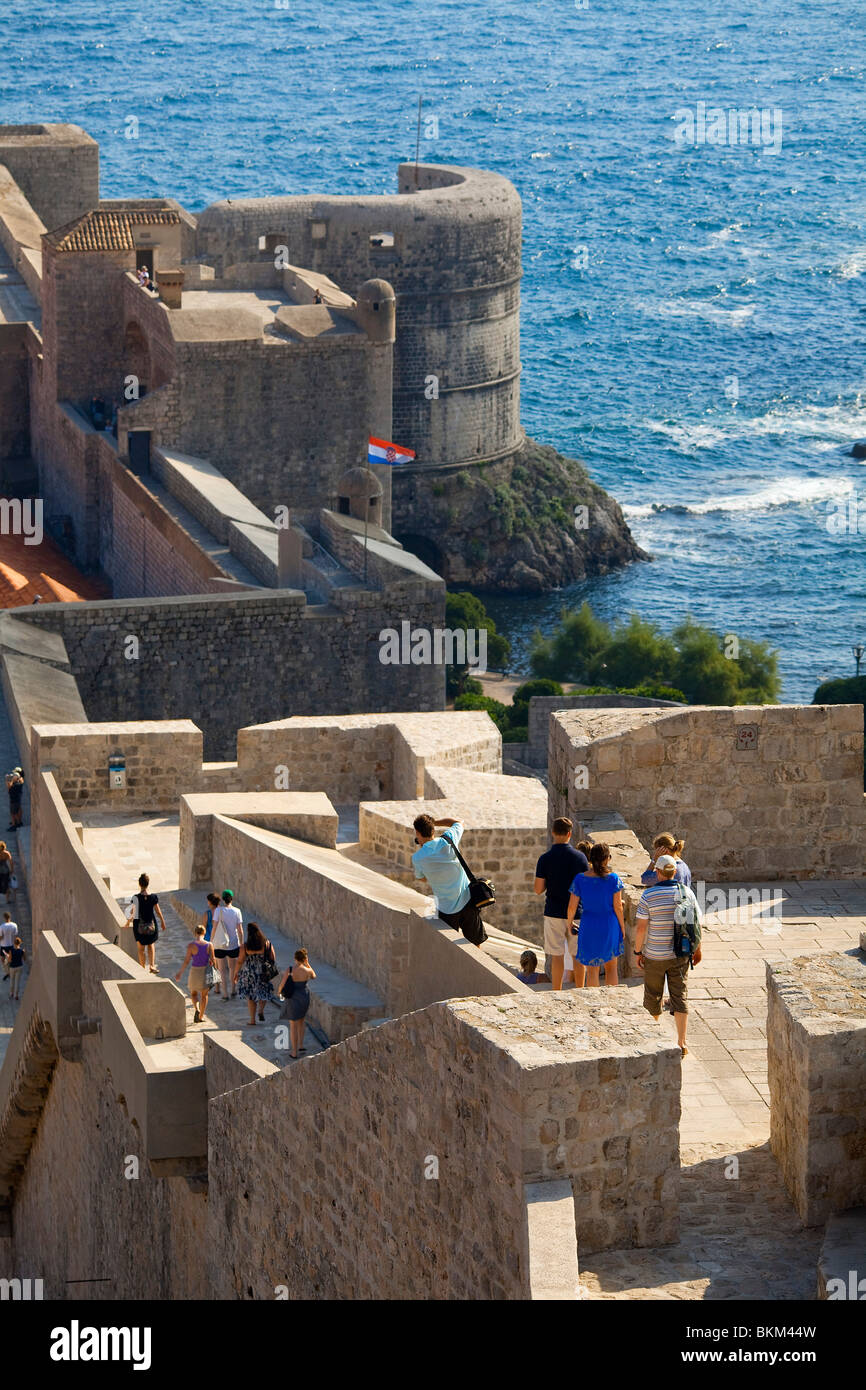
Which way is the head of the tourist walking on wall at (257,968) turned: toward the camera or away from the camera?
away from the camera

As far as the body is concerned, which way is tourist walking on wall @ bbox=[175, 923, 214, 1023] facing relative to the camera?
away from the camera

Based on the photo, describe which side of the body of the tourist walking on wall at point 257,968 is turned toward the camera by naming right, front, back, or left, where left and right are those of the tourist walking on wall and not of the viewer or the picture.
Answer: back

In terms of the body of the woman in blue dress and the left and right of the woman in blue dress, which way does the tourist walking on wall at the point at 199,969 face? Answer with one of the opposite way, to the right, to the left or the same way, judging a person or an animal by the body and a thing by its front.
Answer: the same way

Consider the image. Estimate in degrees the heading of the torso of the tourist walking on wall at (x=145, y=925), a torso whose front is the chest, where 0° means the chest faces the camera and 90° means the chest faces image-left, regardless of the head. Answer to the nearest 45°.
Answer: approximately 180°

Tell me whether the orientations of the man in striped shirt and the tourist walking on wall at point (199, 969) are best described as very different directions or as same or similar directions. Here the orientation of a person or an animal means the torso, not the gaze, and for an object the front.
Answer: same or similar directions

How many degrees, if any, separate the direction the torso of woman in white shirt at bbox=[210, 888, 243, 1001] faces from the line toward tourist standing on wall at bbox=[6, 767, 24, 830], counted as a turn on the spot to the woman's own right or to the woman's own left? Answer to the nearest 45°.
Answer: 0° — they already face them

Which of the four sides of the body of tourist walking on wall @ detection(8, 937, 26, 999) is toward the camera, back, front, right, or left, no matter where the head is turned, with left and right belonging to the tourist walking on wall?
back

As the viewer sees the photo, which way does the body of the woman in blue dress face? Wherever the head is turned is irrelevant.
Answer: away from the camera

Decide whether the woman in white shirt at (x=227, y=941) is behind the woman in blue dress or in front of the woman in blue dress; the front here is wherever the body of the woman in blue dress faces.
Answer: in front

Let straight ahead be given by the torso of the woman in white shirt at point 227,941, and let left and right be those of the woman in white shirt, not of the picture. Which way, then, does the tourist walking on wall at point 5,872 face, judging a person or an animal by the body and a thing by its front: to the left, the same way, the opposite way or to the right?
the same way

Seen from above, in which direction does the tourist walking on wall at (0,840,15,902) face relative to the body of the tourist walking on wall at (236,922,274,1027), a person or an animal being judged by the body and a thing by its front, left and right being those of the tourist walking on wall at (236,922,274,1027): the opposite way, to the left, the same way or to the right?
the same way

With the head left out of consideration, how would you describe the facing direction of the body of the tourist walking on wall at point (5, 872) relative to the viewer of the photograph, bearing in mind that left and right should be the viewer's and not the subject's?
facing away from the viewer

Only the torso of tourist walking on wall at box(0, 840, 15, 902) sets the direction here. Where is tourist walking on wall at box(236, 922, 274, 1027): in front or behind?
behind

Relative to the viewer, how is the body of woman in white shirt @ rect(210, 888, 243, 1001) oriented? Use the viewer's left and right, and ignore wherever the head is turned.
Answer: facing away from the viewer

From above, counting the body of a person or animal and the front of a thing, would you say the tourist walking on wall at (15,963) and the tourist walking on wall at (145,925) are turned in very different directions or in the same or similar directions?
same or similar directions
